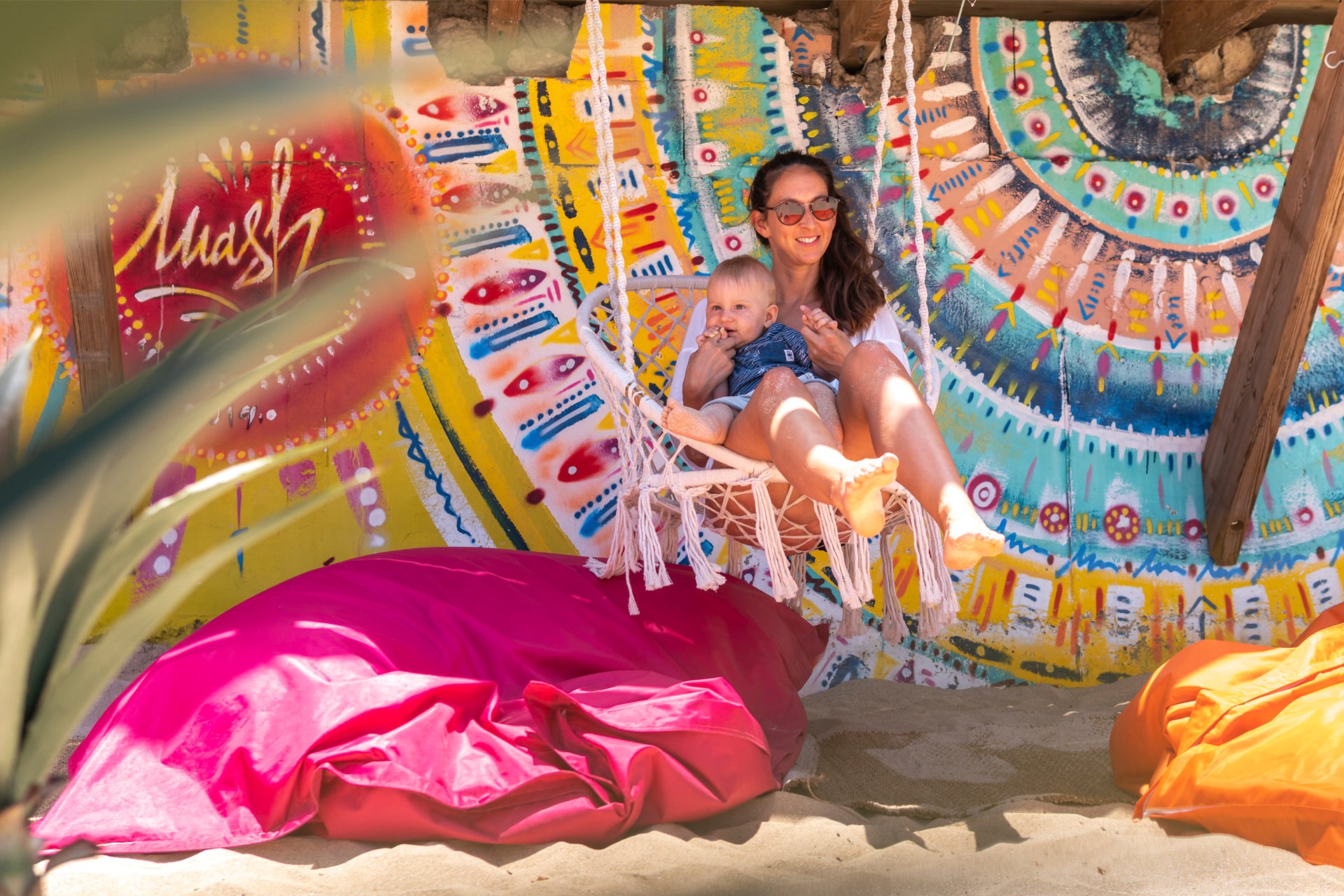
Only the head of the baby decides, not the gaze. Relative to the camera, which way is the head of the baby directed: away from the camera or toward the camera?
toward the camera

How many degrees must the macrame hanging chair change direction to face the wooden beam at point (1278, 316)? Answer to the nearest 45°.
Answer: approximately 90° to its left

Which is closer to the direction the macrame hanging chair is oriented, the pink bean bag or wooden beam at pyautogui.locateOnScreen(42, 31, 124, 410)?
the pink bean bag

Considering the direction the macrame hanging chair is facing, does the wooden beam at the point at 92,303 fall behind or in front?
behind

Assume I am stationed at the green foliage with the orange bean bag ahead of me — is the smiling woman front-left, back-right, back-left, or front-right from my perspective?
front-left

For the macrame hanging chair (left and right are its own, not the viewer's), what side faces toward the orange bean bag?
front

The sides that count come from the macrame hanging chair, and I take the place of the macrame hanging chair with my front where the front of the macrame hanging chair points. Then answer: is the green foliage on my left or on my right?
on my right

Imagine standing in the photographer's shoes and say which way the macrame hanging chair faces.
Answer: facing the viewer and to the right of the viewer

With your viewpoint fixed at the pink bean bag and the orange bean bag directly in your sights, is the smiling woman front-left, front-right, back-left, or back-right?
front-left
